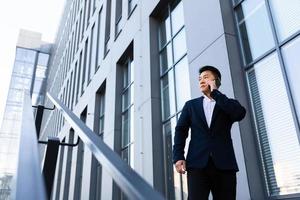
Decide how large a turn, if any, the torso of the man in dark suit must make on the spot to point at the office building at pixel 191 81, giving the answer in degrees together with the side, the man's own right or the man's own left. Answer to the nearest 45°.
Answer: approximately 180°

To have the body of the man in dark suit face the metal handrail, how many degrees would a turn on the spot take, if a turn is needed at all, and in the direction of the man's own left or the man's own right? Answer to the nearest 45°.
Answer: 0° — they already face it

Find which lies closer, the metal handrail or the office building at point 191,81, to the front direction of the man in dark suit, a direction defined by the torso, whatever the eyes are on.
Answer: the metal handrail

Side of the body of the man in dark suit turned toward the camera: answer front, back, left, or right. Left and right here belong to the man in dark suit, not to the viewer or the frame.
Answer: front
